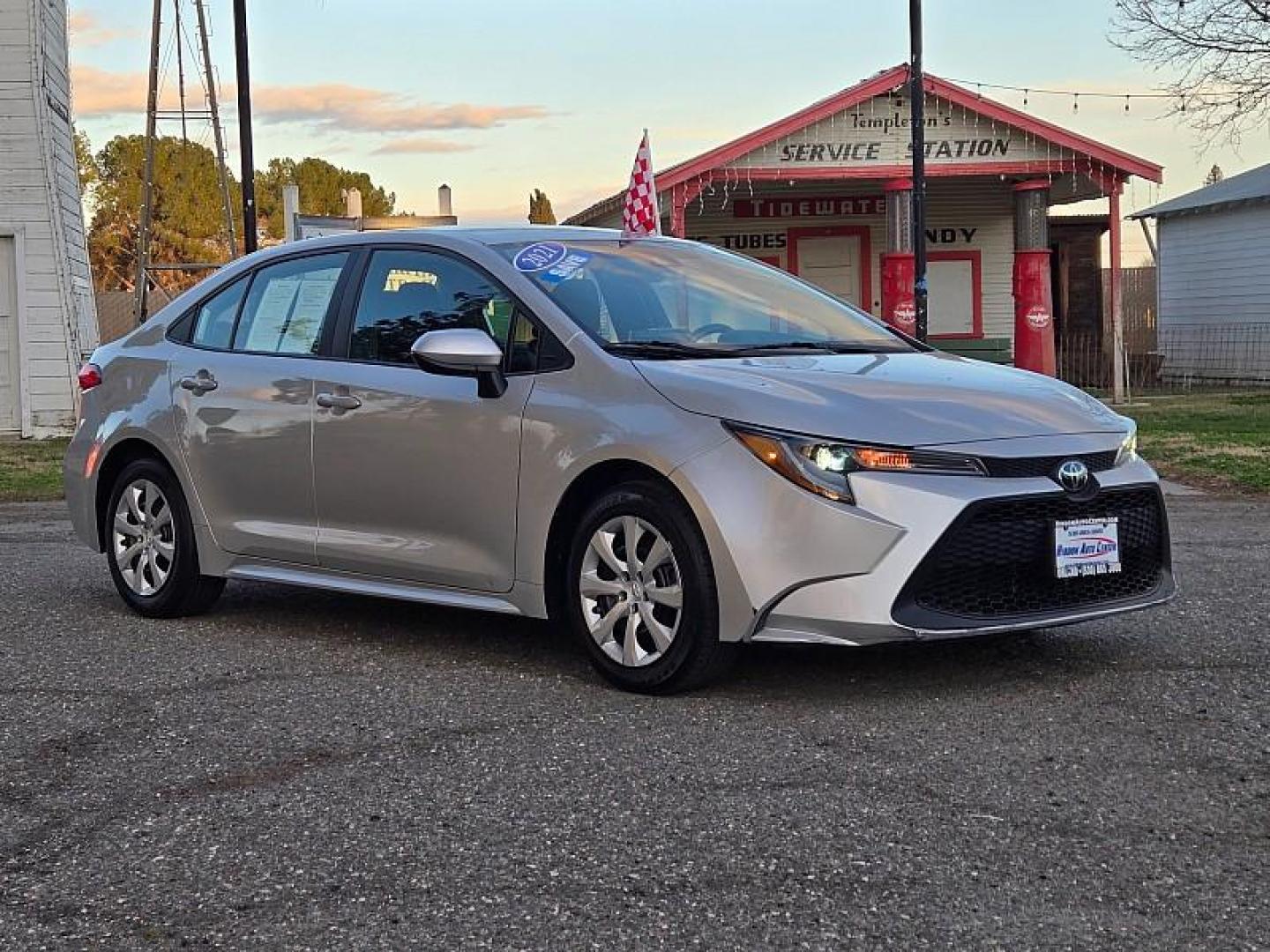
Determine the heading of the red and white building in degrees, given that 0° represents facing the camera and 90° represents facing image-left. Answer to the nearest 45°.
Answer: approximately 0°

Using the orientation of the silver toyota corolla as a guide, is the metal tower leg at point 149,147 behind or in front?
behind

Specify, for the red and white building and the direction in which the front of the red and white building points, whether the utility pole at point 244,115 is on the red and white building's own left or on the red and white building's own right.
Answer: on the red and white building's own right

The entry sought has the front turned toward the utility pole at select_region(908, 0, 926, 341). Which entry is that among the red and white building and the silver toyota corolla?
the red and white building

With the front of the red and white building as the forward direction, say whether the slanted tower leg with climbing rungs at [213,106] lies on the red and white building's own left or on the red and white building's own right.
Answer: on the red and white building's own right

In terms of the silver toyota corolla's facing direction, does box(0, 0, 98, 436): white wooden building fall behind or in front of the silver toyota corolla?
behind

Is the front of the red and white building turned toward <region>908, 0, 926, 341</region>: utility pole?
yes

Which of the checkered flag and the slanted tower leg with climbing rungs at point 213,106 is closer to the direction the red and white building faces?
the checkered flag

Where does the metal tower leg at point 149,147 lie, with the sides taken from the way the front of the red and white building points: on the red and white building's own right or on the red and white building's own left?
on the red and white building's own right

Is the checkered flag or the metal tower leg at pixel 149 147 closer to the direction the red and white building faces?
the checkered flag
